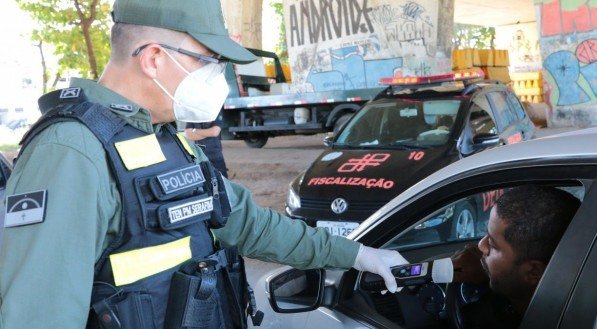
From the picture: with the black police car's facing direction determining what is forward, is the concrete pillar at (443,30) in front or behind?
behind

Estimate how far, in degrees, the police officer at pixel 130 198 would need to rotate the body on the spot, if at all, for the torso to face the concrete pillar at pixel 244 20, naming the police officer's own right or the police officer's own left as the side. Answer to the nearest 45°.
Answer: approximately 135° to the police officer's own left

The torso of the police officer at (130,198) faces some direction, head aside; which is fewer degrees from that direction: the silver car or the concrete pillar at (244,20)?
the silver car

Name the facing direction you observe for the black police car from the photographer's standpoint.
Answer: facing the viewer and to the left of the viewer

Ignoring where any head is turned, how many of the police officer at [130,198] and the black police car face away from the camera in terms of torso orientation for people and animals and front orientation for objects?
0

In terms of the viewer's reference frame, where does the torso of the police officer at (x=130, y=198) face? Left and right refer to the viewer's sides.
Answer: facing the viewer and to the right of the viewer

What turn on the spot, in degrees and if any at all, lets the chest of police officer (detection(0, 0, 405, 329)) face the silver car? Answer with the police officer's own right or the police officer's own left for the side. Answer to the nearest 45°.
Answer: approximately 45° to the police officer's own left

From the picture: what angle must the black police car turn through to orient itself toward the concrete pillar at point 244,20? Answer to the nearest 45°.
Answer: approximately 135° to its right

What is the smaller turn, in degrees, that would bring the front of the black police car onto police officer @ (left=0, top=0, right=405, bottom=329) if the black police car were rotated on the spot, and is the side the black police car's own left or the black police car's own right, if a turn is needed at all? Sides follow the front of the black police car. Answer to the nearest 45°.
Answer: approximately 45° to the black police car's own left

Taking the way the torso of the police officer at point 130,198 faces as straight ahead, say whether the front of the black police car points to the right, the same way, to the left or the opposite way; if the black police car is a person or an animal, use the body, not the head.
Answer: to the right

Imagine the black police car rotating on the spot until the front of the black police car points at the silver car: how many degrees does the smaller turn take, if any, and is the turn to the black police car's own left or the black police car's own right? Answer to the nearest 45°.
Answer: approximately 45° to the black police car's own left

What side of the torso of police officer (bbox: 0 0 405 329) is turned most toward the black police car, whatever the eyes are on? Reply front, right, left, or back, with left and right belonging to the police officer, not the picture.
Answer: left

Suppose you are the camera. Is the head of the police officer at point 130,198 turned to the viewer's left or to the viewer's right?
to the viewer's right

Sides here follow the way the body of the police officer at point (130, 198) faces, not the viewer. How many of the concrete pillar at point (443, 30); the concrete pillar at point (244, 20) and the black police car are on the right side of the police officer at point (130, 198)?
0

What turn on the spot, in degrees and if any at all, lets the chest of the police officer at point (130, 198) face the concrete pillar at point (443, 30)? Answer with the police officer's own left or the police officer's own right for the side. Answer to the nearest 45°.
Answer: approximately 90° to the police officer's own left
